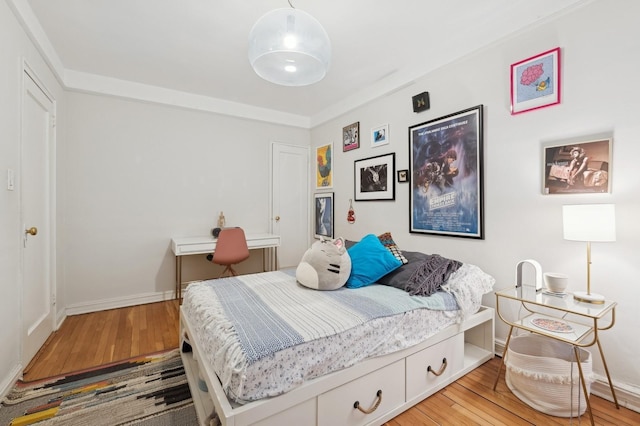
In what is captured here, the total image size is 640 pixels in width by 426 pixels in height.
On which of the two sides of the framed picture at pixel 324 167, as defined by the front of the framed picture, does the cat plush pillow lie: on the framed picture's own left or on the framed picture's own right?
on the framed picture's own left

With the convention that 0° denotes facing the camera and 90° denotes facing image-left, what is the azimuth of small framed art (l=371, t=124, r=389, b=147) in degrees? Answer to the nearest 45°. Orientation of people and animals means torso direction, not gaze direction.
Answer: approximately 45°

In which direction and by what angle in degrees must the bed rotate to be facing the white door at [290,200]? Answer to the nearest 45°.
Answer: approximately 135° to its right

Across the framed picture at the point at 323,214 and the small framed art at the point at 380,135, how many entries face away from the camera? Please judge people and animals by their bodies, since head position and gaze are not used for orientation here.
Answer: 0

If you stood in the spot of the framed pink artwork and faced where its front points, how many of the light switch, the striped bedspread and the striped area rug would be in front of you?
3

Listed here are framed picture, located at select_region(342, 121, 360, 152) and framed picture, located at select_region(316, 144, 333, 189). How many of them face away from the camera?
0

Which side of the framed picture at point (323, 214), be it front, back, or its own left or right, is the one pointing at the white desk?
front

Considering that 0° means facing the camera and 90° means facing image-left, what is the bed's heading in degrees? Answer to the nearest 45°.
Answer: approximately 45°

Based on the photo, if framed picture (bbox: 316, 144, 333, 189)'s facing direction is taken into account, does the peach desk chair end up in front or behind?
in front

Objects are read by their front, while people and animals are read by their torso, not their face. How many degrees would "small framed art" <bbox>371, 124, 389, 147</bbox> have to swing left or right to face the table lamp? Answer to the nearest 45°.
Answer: approximately 90° to its left

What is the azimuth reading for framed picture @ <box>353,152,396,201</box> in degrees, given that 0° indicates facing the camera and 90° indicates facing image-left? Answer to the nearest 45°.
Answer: approximately 45°

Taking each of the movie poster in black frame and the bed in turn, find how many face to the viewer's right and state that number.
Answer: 0

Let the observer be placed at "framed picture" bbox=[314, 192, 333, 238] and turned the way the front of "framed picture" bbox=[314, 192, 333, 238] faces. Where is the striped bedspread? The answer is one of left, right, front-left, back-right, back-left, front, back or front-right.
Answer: front-left

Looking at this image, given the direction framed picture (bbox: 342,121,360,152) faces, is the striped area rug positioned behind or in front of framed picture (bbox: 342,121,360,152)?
in front
